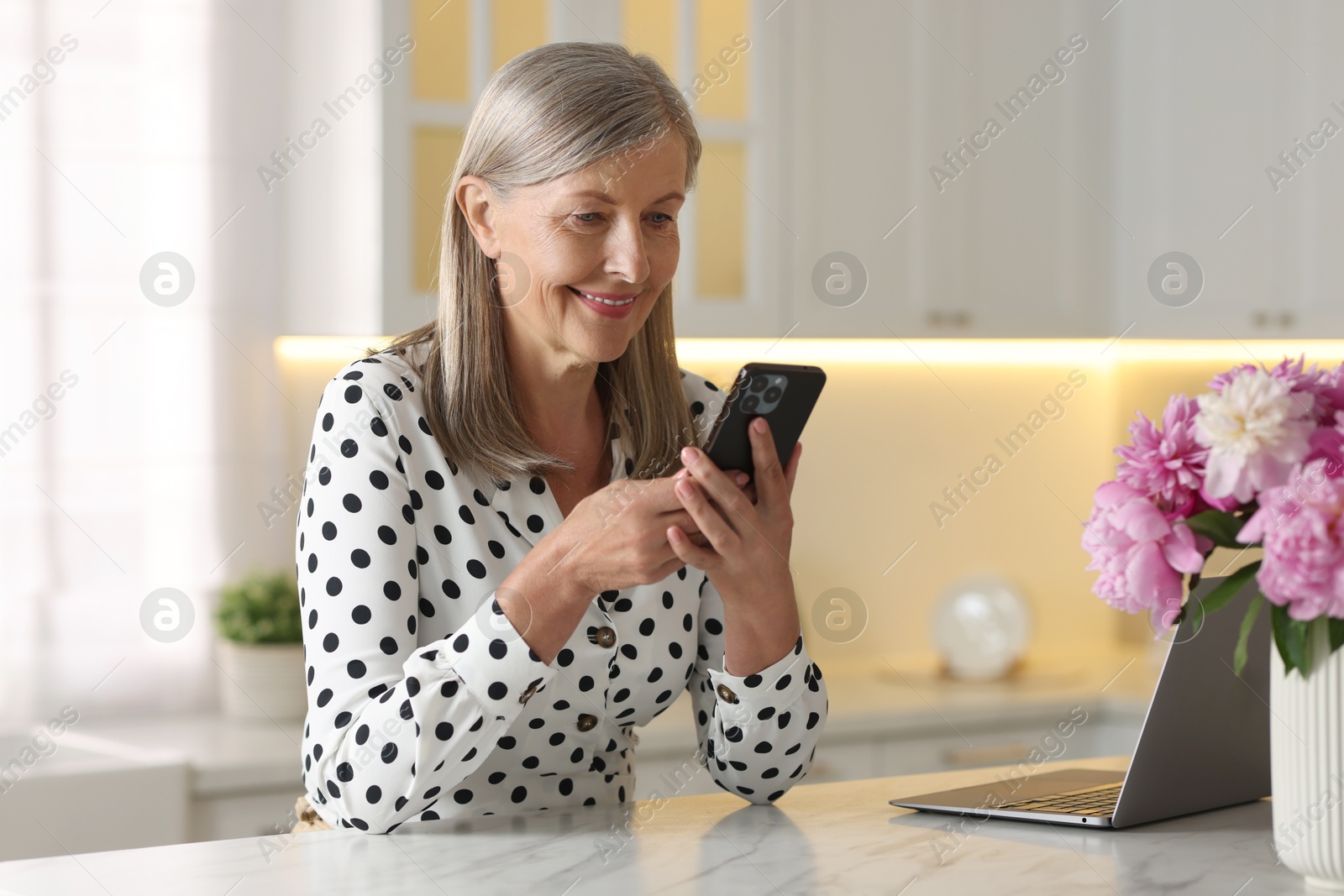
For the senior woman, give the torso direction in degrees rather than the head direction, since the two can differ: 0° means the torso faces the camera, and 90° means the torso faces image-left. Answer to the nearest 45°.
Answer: approximately 315°

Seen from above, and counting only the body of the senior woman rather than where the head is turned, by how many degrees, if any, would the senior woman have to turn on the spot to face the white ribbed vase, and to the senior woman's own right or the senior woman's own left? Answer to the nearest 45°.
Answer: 0° — they already face it

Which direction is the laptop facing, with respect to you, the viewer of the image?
facing away from the viewer and to the left of the viewer

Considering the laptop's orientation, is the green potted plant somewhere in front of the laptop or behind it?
in front

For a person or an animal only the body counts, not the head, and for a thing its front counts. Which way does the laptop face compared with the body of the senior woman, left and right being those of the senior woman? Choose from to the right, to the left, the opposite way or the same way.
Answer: the opposite way

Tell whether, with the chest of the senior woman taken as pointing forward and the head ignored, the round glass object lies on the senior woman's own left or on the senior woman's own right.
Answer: on the senior woman's own left

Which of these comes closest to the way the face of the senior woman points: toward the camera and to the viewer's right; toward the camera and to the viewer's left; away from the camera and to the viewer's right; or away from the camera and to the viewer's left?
toward the camera and to the viewer's right
